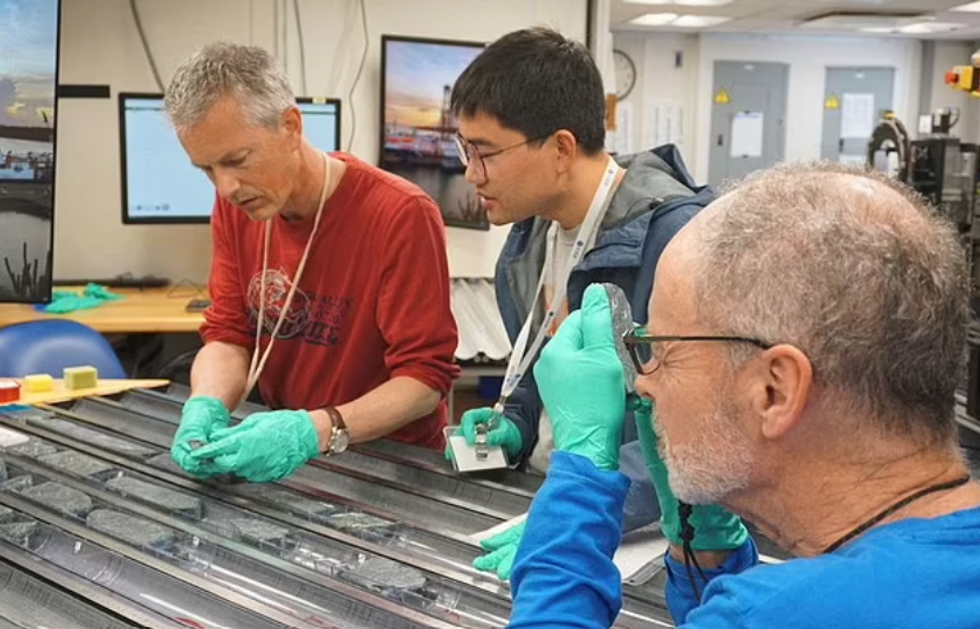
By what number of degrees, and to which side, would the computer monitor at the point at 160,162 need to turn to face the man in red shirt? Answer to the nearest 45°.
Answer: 0° — it already faces them

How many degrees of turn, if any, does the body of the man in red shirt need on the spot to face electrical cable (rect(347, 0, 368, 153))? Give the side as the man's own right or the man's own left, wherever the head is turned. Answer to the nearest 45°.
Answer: approximately 135° to the man's own right

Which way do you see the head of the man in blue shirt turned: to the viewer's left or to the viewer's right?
to the viewer's left

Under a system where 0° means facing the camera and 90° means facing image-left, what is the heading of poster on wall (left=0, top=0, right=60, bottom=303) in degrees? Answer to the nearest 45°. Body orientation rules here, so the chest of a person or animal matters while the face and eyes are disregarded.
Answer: approximately 0°

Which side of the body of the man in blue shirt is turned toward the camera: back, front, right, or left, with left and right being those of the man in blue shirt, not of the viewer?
left

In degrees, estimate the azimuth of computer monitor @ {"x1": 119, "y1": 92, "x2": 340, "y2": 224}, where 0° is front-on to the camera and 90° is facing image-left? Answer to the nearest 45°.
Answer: approximately 0°
